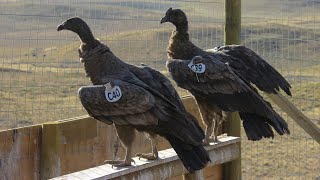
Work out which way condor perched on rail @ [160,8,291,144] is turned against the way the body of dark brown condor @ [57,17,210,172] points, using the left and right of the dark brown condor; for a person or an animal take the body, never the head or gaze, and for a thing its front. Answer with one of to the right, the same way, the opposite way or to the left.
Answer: the same way

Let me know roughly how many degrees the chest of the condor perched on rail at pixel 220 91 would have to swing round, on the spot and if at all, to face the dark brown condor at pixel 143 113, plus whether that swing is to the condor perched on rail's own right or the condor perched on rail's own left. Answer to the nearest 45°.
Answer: approximately 45° to the condor perched on rail's own left

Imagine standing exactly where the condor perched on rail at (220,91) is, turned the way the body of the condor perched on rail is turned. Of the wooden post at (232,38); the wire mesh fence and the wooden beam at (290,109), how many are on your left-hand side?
0

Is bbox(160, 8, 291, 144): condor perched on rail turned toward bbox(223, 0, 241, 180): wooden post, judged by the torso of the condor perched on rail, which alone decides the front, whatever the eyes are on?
no

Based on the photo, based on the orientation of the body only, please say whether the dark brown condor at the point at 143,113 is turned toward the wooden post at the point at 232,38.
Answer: no

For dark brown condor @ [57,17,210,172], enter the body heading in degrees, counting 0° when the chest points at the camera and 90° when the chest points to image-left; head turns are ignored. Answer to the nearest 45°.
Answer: approximately 90°

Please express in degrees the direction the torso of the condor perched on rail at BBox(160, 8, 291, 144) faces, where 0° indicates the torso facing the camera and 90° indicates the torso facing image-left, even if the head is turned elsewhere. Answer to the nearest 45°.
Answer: approximately 90°

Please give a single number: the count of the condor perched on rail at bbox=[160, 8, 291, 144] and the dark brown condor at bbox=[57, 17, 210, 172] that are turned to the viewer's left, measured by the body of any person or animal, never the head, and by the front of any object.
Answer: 2
